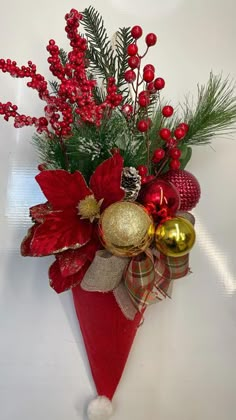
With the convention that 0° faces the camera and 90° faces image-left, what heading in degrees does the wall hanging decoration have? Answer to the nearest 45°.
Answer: approximately 0°
